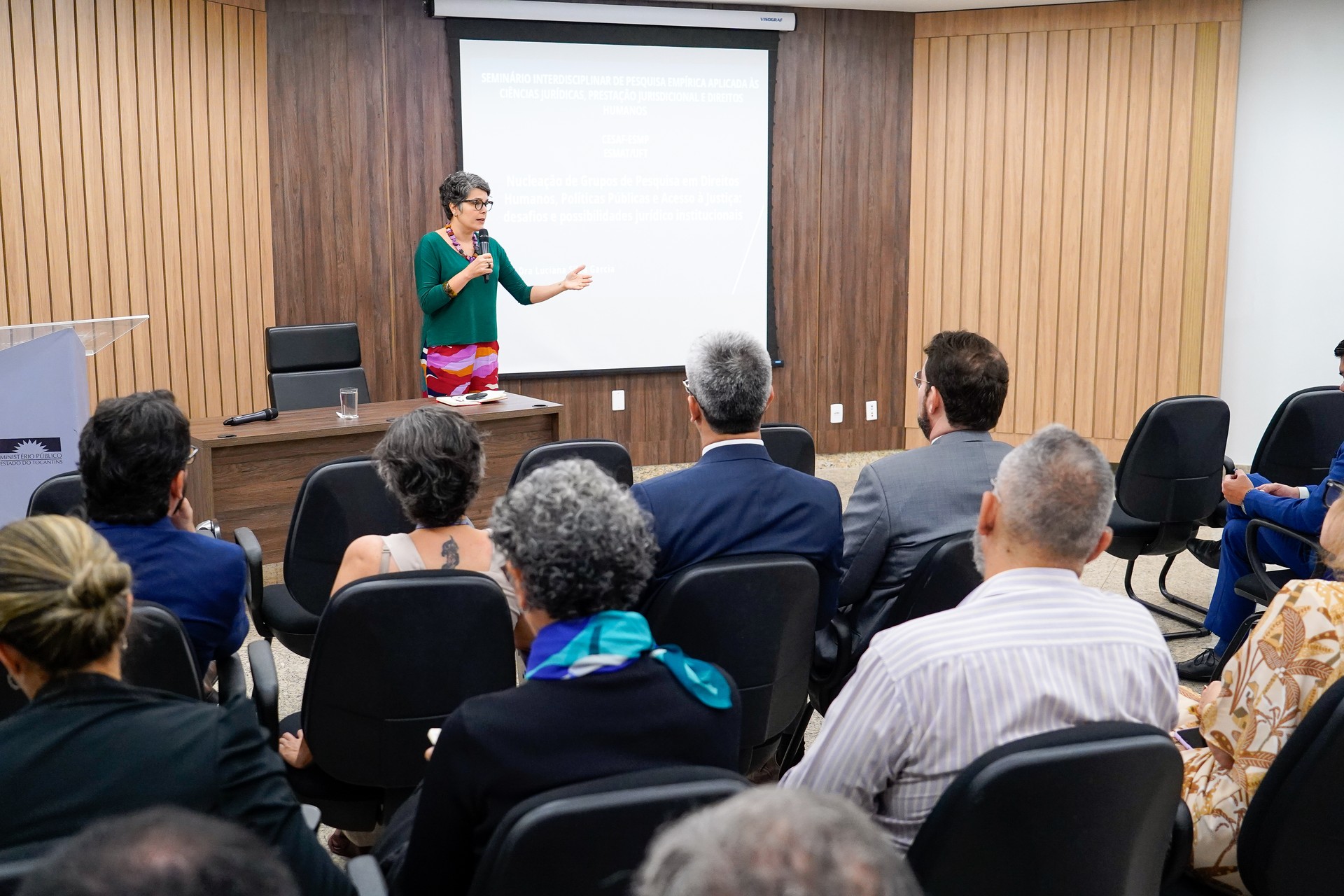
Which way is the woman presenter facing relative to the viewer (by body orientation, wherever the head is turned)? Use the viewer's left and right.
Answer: facing the viewer and to the right of the viewer

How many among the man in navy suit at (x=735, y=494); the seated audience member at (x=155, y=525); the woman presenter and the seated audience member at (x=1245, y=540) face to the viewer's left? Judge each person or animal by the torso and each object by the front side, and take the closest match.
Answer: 1

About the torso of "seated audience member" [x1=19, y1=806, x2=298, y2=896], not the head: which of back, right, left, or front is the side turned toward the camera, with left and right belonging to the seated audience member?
back

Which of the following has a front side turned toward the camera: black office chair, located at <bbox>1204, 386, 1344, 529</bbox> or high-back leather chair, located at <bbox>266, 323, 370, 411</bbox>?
the high-back leather chair

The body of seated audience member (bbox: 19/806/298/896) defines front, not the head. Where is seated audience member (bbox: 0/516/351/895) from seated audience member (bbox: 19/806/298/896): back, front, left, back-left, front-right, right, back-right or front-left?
front

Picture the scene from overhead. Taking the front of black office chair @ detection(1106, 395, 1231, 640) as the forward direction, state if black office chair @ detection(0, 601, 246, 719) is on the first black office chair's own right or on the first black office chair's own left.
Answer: on the first black office chair's own left

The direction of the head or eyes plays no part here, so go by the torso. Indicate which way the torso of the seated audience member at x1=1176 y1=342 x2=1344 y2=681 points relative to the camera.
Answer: to the viewer's left

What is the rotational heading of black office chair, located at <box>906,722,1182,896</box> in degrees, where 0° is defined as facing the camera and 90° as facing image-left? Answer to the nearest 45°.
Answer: approximately 135°

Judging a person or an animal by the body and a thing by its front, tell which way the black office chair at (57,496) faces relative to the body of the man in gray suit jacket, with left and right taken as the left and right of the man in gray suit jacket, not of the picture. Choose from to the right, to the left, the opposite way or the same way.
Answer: the same way

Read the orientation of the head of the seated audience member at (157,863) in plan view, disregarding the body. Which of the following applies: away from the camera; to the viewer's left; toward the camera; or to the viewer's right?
away from the camera

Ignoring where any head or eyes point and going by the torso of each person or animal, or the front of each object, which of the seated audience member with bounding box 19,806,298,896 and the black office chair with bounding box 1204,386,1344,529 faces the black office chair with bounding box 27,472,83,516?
the seated audience member

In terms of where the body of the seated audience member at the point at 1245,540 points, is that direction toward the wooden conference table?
yes

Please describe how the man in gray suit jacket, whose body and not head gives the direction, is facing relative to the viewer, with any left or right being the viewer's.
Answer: facing away from the viewer and to the left of the viewer

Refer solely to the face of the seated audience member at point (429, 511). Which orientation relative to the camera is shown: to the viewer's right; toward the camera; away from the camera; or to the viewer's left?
away from the camera

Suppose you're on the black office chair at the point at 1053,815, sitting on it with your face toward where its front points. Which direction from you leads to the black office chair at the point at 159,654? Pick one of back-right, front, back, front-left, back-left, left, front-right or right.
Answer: front-left

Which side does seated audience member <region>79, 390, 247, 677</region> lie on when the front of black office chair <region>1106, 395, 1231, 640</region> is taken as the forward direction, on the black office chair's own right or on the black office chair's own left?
on the black office chair's own left

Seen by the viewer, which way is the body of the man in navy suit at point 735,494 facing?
away from the camera

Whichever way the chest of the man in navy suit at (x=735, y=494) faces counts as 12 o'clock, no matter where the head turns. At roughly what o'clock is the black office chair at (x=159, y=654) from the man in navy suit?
The black office chair is roughly at 8 o'clock from the man in navy suit.

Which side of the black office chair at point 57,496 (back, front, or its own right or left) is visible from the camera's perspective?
back

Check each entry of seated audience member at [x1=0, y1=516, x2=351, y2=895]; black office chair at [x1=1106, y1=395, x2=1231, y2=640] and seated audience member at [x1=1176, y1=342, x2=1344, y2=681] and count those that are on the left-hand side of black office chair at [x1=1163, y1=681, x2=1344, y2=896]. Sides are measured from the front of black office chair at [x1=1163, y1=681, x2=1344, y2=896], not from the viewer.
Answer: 1

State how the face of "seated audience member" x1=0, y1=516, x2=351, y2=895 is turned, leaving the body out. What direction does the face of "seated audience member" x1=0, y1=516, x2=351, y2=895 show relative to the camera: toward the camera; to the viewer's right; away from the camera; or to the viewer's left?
away from the camera
